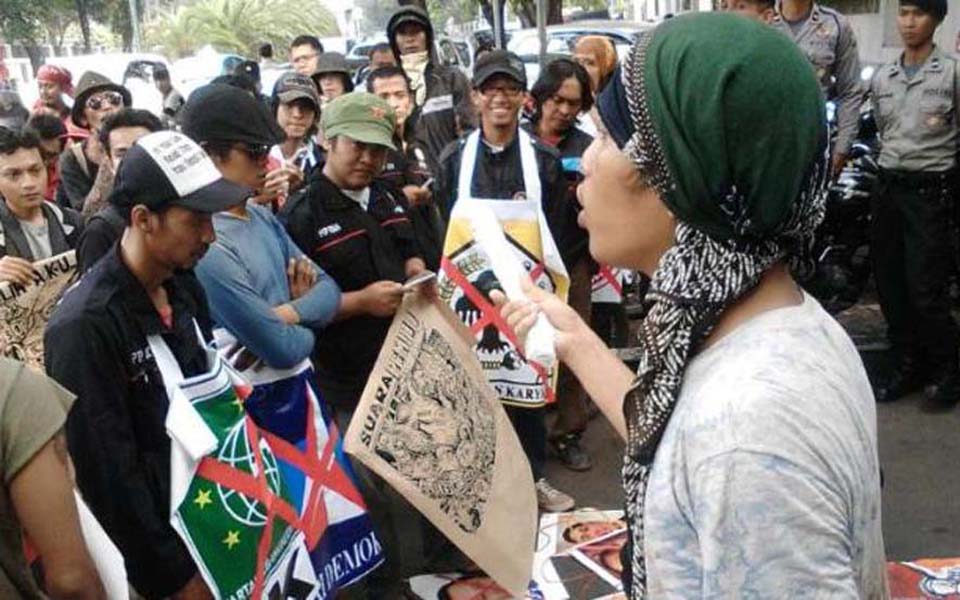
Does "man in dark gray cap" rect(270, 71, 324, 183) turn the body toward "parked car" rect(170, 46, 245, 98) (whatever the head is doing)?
no

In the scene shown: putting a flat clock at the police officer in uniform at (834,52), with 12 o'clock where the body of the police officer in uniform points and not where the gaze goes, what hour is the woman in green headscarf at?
The woman in green headscarf is roughly at 12 o'clock from the police officer in uniform.

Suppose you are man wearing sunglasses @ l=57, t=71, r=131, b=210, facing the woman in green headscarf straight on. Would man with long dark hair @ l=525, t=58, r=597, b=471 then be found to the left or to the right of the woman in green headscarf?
left

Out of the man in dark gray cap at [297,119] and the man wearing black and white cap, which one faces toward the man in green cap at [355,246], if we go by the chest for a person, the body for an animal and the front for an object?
the man in dark gray cap

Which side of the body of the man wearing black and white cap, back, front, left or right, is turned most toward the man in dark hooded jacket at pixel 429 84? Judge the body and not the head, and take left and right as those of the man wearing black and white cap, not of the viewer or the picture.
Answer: left

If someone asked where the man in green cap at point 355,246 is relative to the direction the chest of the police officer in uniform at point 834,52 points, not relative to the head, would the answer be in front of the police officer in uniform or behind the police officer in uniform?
in front

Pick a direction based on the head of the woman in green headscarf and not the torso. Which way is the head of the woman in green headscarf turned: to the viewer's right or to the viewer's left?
to the viewer's left

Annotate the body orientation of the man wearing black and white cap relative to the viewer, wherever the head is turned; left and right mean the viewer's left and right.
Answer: facing the viewer and to the right of the viewer

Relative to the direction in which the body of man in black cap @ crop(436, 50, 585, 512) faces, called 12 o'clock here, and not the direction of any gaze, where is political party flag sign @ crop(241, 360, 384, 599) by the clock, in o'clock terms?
The political party flag sign is roughly at 1 o'clock from the man in black cap.

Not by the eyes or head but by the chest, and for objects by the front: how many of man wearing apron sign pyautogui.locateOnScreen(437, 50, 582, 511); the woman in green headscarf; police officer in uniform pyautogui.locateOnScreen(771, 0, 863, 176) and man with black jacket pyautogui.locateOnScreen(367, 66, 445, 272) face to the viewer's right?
0

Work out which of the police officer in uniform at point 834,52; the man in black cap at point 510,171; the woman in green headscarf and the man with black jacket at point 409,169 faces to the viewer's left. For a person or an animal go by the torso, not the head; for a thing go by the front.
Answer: the woman in green headscarf

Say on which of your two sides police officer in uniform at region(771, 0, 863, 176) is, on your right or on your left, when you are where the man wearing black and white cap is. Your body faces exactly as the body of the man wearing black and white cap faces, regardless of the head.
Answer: on your left

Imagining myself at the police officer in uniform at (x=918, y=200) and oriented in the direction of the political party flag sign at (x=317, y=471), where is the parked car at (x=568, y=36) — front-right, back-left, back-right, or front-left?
back-right

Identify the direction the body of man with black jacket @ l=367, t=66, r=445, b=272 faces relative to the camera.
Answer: toward the camera

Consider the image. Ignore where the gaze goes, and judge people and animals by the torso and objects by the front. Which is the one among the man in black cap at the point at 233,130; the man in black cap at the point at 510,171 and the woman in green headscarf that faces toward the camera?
the man in black cap at the point at 510,171

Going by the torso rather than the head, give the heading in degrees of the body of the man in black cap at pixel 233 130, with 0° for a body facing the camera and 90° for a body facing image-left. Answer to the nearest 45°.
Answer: approximately 270°

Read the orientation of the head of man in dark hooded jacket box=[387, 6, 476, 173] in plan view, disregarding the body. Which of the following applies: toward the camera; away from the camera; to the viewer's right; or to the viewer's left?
toward the camera

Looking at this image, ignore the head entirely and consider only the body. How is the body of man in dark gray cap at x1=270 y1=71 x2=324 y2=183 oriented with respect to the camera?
toward the camera

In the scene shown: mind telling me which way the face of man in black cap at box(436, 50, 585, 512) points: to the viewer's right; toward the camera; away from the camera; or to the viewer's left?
toward the camera
